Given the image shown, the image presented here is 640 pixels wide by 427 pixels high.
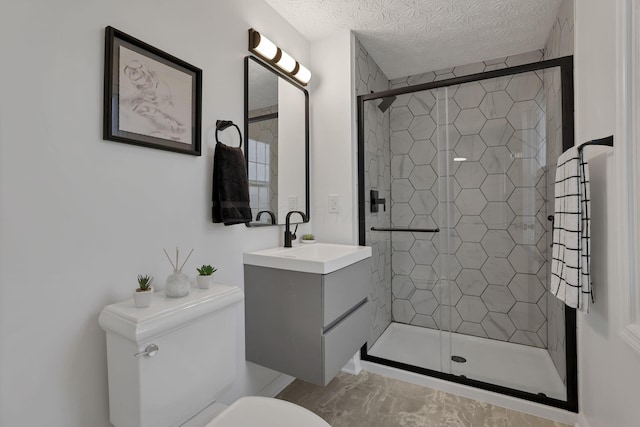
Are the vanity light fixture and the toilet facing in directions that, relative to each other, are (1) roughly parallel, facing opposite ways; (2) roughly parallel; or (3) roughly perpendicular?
roughly parallel

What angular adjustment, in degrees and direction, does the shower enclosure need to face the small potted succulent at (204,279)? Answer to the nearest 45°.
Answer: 0° — it already faces it

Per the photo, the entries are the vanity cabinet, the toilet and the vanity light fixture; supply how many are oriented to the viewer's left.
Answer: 0

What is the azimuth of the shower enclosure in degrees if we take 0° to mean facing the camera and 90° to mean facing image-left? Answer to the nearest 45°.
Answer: approximately 45°

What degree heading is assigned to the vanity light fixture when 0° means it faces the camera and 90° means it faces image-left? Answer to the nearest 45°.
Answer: approximately 315°

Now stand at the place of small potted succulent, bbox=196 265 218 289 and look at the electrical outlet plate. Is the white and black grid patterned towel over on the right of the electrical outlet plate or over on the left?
right

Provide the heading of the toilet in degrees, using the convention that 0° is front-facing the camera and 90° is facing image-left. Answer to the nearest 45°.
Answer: approximately 315°

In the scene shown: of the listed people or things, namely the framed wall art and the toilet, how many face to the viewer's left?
0

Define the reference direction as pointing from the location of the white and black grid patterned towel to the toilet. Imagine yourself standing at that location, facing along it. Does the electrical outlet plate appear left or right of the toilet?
right

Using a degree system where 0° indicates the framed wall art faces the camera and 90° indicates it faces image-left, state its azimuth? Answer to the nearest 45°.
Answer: approximately 315°

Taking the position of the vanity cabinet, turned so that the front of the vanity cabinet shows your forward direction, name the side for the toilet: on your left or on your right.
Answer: on your right
